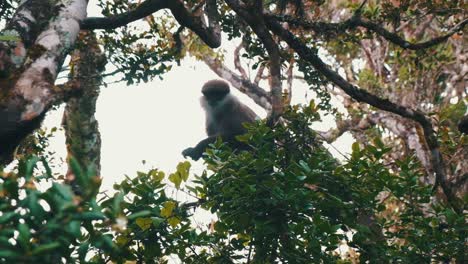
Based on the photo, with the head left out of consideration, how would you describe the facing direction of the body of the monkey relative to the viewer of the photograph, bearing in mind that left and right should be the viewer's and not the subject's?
facing the viewer and to the left of the viewer

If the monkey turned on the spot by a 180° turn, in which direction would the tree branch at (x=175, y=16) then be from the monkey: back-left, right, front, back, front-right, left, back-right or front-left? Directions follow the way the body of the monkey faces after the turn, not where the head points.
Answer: back-right

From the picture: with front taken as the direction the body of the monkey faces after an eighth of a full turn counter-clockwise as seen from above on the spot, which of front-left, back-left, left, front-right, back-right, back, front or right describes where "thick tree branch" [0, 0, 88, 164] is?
front

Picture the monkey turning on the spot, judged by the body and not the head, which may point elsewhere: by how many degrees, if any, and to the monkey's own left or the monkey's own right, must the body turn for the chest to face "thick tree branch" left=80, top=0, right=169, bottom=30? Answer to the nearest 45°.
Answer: approximately 45° to the monkey's own left
